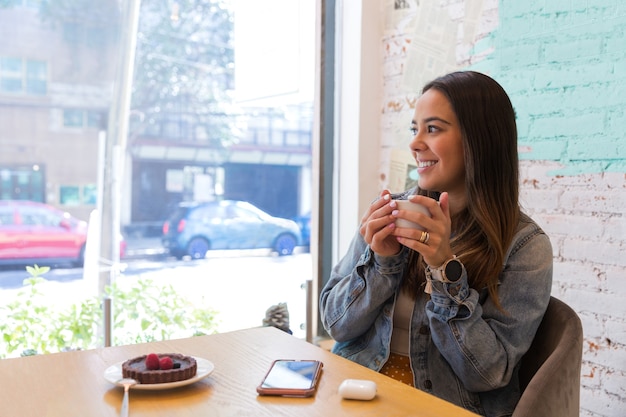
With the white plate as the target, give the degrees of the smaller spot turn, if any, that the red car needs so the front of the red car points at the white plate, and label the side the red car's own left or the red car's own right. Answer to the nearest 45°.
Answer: approximately 90° to the red car's own right

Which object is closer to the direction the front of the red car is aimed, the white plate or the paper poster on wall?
the paper poster on wall

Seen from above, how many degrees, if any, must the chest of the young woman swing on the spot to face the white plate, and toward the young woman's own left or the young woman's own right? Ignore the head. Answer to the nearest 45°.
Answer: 0° — they already face it

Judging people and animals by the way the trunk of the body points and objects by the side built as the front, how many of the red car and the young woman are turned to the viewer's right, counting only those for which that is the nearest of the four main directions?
1

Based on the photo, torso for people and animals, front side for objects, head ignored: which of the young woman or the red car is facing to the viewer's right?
the red car

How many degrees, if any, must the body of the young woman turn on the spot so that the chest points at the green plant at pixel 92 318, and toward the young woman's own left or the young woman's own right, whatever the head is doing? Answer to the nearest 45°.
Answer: approximately 90° to the young woman's own right

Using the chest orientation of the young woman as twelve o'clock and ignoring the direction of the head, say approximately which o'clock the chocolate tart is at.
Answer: The chocolate tart is roughly at 12 o'clock from the young woman.

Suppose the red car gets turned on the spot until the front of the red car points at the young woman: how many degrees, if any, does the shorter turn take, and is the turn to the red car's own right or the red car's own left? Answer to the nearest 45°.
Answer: approximately 45° to the red car's own right

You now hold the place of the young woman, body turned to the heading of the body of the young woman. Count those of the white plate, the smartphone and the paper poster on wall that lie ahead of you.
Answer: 2

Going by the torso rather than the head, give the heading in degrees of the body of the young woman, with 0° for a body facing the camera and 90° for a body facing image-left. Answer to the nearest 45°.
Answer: approximately 45°

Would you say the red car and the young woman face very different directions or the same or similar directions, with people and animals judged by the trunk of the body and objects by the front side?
very different directions

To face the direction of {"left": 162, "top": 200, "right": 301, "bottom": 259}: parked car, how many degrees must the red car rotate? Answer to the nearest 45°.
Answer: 0° — it already faces it

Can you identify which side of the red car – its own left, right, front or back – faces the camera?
right
